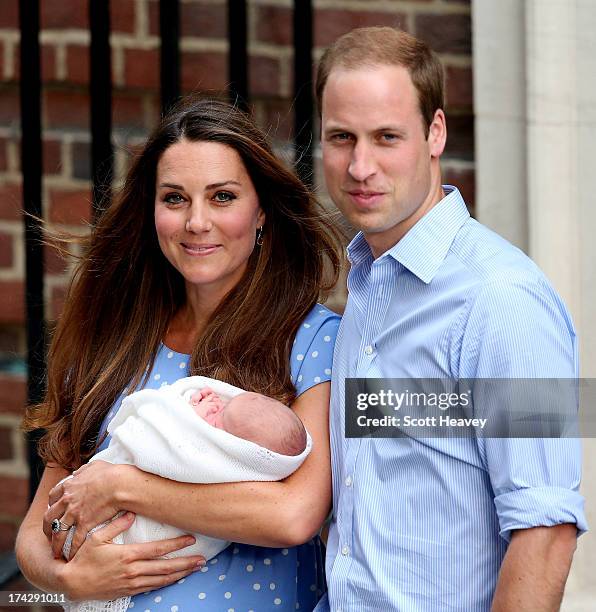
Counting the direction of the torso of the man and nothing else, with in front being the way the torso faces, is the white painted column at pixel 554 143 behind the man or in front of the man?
behind

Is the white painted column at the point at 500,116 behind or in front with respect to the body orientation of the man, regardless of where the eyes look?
behind

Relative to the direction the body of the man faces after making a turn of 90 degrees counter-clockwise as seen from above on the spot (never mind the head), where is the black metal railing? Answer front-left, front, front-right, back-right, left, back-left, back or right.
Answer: back

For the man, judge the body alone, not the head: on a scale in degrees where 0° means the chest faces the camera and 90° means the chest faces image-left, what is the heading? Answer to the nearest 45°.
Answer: approximately 45°
